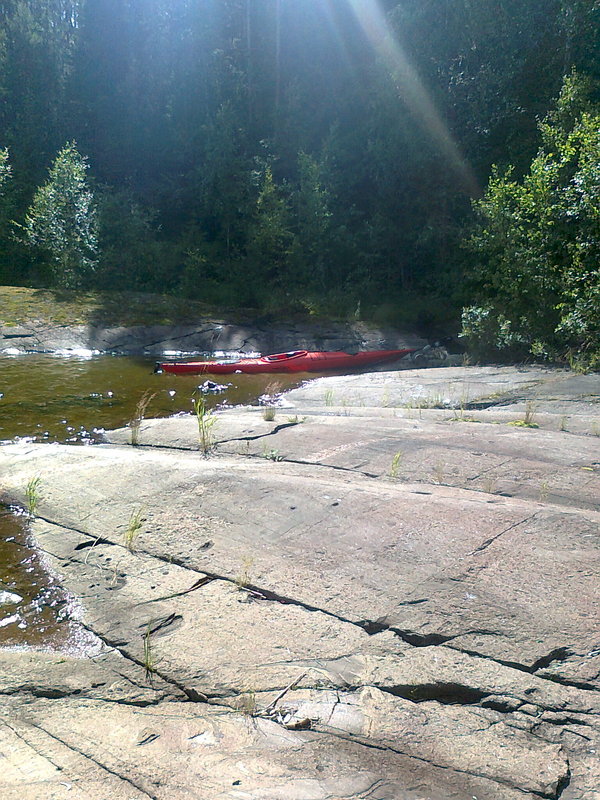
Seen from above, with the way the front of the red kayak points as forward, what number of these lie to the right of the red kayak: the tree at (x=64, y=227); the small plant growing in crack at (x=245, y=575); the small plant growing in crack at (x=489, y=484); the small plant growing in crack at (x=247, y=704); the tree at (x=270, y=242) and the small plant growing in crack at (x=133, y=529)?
4

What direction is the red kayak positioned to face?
to the viewer's right

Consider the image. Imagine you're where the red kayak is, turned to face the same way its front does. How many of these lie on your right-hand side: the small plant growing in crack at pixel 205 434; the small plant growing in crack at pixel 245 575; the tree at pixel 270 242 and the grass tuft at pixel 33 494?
3

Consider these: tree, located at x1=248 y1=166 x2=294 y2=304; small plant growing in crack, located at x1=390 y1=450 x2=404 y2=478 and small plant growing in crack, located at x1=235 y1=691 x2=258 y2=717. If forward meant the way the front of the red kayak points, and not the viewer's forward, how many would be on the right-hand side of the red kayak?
2

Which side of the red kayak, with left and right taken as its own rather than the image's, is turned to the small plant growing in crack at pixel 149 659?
right

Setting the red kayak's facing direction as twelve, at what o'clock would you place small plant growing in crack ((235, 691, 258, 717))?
The small plant growing in crack is roughly at 3 o'clock from the red kayak.

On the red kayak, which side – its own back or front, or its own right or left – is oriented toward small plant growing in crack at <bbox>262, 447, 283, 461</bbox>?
right

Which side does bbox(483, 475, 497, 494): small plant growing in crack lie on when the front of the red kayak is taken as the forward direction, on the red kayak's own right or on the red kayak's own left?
on the red kayak's own right

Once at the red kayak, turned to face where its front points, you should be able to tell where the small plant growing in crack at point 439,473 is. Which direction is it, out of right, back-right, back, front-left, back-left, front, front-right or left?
right

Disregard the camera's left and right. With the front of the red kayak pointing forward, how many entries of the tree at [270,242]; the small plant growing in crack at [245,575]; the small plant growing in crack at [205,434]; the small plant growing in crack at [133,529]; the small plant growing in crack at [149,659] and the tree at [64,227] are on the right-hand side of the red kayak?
4

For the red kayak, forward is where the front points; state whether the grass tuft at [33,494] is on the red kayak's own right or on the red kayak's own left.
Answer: on the red kayak's own right

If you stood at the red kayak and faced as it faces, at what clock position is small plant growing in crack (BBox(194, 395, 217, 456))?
The small plant growing in crack is roughly at 3 o'clock from the red kayak.

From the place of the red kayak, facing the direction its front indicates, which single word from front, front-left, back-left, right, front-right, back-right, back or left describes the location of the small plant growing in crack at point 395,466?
right

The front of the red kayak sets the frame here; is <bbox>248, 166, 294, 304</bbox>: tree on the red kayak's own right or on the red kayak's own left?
on the red kayak's own left

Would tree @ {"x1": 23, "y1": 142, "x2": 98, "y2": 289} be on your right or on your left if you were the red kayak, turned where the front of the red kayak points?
on your left

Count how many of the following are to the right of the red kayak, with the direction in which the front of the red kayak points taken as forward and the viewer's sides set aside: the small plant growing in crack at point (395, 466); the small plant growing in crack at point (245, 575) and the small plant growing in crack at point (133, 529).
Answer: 3
